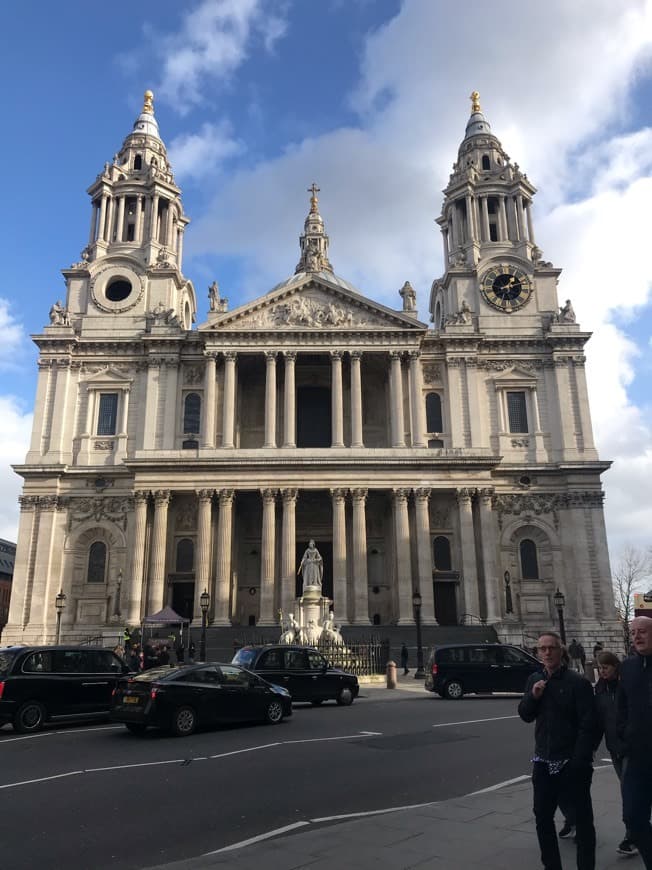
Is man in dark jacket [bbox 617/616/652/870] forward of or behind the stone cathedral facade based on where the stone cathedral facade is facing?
forward

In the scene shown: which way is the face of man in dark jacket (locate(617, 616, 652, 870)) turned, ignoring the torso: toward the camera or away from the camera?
toward the camera

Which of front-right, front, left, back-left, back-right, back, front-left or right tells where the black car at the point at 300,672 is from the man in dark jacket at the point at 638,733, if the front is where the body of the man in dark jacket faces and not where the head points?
right

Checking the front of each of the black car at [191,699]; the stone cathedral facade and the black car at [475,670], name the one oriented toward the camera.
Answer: the stone cathedral facade

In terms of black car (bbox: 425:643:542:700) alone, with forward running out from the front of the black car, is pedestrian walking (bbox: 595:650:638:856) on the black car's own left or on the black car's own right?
on the black car's own right

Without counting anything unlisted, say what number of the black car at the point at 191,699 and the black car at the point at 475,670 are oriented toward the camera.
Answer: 0

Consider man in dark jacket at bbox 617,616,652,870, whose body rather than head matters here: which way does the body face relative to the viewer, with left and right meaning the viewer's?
facing the viewer and to the left of the viewer

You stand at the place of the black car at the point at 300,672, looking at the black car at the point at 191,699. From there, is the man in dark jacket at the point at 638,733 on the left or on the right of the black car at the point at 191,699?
left

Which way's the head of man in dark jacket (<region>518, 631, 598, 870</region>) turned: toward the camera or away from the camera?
toward the camera

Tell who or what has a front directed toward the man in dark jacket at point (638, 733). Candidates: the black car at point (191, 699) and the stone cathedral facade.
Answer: the stone cathedral facade

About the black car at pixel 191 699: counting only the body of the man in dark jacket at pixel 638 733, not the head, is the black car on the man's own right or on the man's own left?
on the man's own right

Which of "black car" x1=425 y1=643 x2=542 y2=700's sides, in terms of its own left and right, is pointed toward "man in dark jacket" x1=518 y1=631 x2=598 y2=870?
right

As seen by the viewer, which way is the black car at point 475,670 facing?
to the viewer's right

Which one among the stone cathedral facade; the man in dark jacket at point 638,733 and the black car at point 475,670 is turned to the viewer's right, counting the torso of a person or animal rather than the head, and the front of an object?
the black car

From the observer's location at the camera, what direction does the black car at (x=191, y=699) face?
facing away from the viewer and to the right of the viewer
